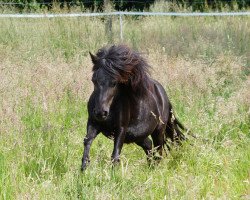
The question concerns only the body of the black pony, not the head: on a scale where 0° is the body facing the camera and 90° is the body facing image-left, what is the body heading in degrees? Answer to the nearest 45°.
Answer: approximately 45°
